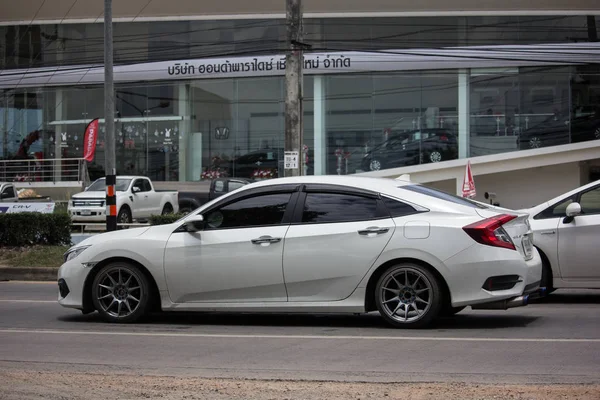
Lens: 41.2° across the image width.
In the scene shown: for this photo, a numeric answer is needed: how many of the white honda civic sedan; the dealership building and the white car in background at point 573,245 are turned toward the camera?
1

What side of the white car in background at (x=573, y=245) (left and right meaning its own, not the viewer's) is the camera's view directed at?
left

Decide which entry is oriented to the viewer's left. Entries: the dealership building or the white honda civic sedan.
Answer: the white honda civic sedan

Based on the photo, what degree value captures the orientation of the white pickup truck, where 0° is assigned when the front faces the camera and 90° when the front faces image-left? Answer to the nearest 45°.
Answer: approximately 45°

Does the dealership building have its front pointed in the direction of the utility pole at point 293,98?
yes

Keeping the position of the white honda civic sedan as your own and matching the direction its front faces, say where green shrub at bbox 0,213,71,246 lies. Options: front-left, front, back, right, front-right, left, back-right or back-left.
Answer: front-right

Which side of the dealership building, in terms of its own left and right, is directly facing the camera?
front

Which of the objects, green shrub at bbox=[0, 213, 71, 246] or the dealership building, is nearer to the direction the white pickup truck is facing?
the green shrub

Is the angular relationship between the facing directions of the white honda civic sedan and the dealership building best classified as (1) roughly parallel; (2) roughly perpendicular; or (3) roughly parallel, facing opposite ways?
roughly perpendicular

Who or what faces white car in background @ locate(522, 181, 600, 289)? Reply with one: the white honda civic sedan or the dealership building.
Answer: the dealership building

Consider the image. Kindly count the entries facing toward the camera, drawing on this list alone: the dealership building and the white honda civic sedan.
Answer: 1

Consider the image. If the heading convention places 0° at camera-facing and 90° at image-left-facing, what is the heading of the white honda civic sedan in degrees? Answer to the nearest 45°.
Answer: approximately 90°

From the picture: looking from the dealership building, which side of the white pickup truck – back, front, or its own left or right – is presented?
back

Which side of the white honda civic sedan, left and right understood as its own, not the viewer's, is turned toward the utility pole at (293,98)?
right
